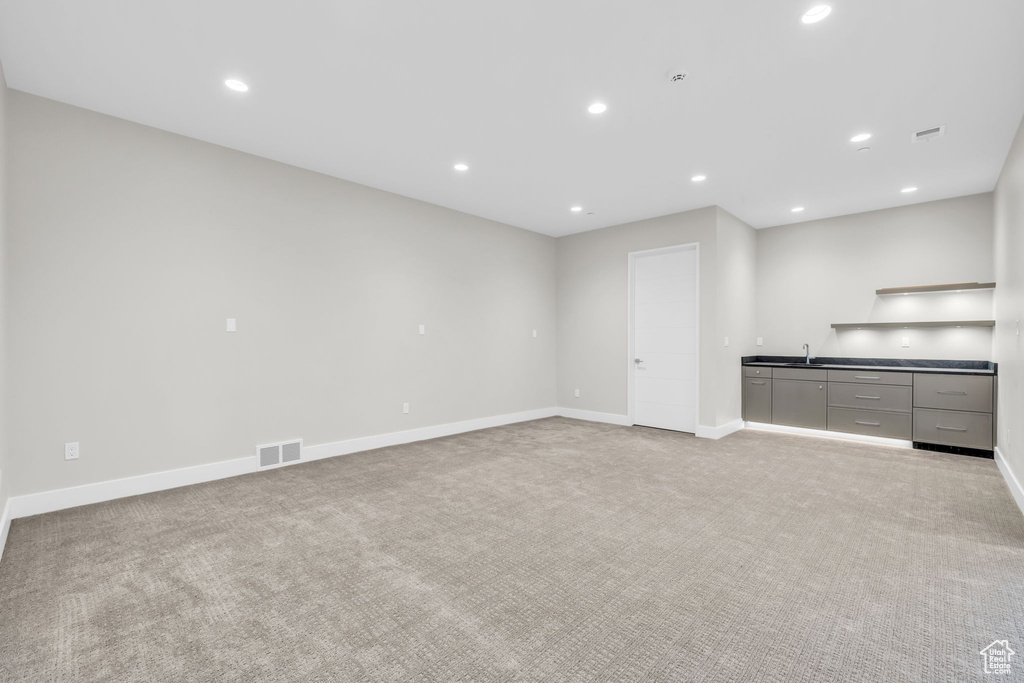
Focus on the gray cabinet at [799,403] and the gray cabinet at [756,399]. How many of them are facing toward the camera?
2

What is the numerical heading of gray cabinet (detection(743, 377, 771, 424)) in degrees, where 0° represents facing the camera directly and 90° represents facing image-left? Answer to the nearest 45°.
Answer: approximately 0°

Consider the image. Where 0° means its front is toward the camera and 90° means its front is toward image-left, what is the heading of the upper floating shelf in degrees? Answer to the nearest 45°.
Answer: approximately 0°

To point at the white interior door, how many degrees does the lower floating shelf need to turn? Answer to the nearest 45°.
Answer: approximately 45° to its right

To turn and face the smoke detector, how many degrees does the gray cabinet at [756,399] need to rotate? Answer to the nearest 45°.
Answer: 0° — it already faces it
